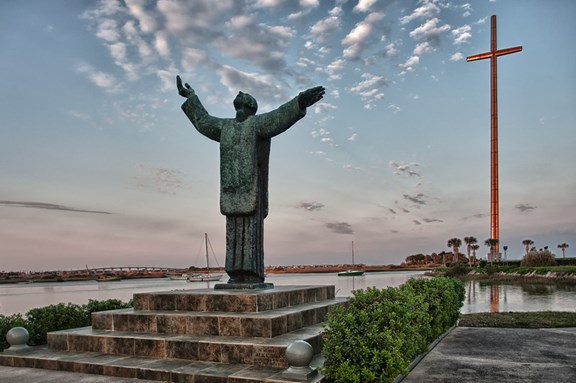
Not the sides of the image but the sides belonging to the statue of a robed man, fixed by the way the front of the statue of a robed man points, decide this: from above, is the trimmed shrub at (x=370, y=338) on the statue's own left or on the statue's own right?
on the statue's own left

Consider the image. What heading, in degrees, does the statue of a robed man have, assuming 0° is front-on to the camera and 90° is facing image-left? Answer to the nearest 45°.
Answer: approximately 45°
